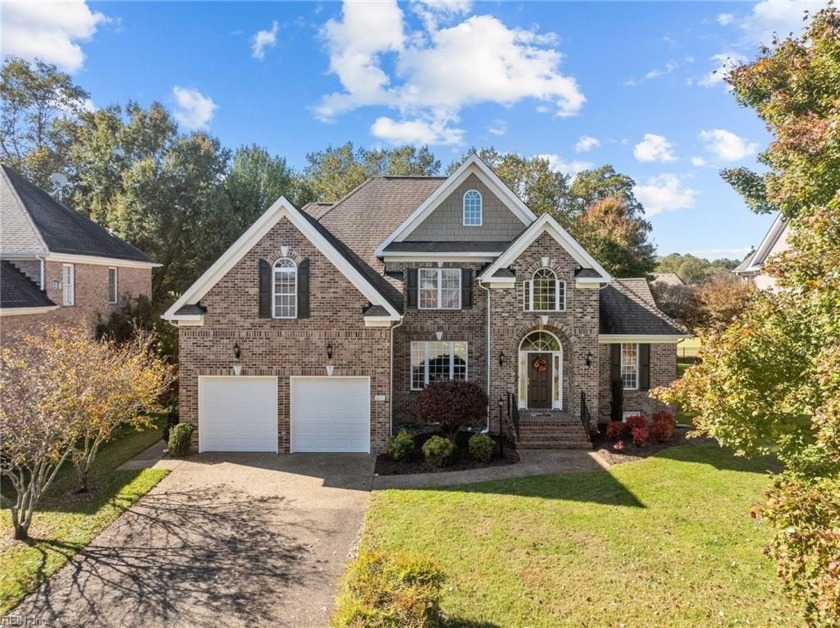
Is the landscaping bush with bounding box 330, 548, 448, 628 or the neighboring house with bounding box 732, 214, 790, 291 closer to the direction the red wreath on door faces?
the landscaping bush

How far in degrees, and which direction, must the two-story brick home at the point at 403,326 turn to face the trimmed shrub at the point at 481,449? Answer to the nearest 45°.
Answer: approximately 45° to its left

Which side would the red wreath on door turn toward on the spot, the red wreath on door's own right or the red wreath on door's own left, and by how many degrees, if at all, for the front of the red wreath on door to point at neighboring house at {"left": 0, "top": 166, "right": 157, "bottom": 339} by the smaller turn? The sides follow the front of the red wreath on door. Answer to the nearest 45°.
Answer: approximately 90° to the red wreath on door's own right

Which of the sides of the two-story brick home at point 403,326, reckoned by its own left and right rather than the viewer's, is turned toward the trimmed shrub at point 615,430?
left

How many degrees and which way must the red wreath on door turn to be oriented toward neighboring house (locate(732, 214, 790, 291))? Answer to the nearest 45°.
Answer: approximately 135° to its left

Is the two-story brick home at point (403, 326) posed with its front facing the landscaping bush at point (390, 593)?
yes
